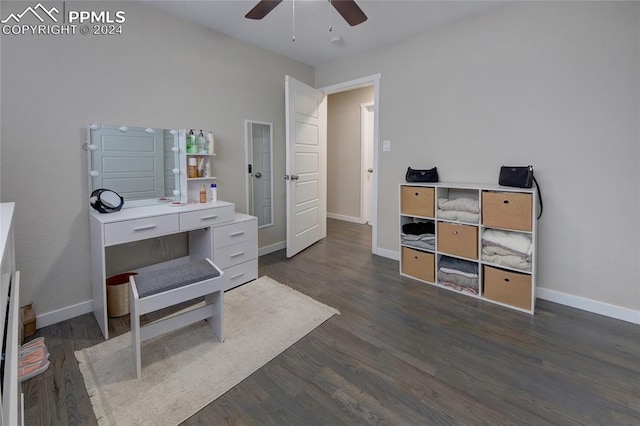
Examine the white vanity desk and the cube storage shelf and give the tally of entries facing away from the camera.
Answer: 0

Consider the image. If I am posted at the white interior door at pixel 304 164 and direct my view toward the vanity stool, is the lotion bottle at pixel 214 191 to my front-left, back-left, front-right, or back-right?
front-right

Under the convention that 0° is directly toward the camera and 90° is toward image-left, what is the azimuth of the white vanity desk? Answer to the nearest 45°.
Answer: approximately 315°

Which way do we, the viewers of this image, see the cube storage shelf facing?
facing the viewer and to the left of the viewer

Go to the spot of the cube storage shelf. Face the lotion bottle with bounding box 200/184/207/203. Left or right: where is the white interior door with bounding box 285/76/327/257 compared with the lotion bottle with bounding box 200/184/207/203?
right
